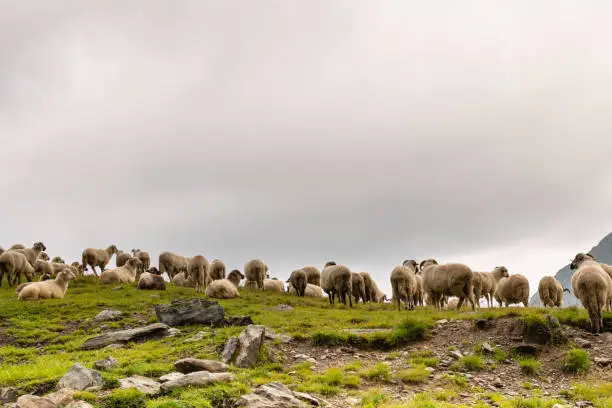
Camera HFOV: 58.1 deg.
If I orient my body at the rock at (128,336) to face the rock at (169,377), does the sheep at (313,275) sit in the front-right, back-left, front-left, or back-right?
back-left

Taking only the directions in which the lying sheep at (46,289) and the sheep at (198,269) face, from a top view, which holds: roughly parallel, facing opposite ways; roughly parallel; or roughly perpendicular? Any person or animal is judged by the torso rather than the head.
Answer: roughly perpendicular

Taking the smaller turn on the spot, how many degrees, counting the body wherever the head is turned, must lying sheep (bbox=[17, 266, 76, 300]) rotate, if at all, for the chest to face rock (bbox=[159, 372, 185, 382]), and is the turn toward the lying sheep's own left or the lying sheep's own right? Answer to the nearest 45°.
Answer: approximately 90° to the lying sheep's own right

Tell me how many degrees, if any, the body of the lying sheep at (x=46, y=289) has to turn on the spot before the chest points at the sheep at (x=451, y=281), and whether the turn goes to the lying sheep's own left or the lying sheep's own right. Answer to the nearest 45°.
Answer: approximately 45° to the lying sheep's own right

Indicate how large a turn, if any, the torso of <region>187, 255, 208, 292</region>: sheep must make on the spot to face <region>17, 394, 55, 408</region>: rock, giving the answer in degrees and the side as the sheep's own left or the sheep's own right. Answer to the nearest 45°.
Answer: approximately 180°

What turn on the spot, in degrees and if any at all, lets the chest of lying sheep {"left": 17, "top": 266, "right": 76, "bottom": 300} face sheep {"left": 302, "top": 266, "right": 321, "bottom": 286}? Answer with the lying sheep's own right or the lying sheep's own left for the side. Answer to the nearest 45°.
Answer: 0° — it already faces it

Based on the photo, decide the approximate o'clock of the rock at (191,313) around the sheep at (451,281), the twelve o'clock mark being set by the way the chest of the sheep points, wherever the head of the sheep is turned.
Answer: The rock is roughly at 11 o'clock from the sheep.

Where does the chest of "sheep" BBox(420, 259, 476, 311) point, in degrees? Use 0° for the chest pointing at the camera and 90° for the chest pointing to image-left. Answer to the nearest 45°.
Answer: approximately 90°

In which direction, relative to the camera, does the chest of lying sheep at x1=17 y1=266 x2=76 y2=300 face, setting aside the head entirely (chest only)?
to the viewer's right

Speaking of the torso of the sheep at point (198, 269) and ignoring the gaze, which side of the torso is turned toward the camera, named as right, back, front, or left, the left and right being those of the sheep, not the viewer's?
back
